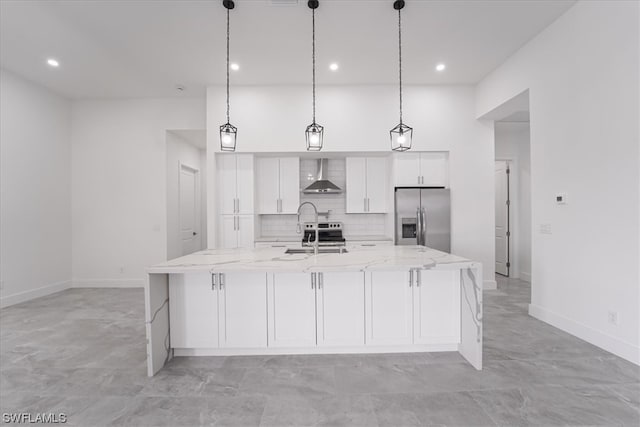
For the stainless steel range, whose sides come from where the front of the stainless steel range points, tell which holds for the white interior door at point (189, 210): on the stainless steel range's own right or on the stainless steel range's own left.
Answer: on the stainless steel range's own right

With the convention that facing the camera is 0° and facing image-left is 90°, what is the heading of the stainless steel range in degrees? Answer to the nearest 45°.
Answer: approximately 0°

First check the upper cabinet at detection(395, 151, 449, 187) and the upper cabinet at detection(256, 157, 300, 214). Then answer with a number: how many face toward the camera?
2

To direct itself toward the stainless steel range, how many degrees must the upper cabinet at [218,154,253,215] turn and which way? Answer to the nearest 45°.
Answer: approximately 90° to its left

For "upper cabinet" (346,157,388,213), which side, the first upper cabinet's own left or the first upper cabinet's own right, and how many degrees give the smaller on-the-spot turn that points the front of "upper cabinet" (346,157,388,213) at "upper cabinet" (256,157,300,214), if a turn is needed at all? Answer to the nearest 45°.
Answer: approximately 90° to the first upper cabinet's own right

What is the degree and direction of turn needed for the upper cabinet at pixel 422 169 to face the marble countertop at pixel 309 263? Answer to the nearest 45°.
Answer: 0° — it already faces it
